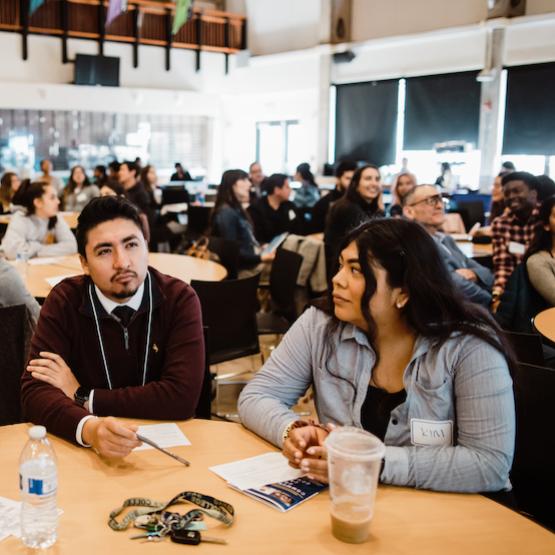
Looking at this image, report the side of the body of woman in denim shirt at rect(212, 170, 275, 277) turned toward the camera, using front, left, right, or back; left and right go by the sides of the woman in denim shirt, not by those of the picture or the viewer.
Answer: right

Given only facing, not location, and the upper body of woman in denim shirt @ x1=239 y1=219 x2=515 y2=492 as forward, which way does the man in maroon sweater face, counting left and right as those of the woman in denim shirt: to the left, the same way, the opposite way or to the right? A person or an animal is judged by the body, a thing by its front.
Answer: to the left

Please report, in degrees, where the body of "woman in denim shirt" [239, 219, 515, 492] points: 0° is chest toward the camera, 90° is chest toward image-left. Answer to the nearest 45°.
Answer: approximately 45°

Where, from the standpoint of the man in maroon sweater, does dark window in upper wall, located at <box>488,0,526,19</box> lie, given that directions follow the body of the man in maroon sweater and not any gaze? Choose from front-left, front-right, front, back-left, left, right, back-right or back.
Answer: back-left

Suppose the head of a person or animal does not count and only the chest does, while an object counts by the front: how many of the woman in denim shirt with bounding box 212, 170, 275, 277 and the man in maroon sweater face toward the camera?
1

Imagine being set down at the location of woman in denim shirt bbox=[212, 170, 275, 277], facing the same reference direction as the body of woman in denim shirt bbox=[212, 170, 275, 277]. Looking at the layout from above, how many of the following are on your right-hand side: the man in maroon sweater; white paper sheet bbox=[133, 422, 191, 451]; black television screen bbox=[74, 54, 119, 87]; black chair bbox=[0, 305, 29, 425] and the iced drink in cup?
4

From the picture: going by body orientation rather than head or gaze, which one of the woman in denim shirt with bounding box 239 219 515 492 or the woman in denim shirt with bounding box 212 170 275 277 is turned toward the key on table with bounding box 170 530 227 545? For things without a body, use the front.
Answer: the woman in denim shirt with bounding box 239 219 515 492

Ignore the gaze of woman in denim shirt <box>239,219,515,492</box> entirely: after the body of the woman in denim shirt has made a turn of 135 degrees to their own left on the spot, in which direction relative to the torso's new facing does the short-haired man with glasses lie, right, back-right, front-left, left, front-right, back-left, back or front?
left

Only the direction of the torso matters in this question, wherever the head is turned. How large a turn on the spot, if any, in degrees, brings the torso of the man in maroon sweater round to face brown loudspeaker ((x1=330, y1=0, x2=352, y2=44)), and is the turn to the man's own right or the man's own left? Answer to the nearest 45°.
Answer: approximately 180°

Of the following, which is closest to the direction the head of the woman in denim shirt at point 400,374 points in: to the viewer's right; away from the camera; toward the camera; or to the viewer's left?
to the viewer's left

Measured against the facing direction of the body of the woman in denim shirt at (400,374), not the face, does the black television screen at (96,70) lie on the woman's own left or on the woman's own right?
on the woman's own right

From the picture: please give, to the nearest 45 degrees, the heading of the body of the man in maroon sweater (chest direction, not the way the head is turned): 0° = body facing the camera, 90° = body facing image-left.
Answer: approximately 0°

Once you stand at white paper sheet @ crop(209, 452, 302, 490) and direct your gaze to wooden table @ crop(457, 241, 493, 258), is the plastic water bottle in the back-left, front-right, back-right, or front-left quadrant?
back-left

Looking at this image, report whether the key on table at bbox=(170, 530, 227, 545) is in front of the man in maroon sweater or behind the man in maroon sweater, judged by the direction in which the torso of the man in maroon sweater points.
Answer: in front

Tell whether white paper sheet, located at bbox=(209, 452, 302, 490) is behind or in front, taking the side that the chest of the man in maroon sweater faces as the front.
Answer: in front
